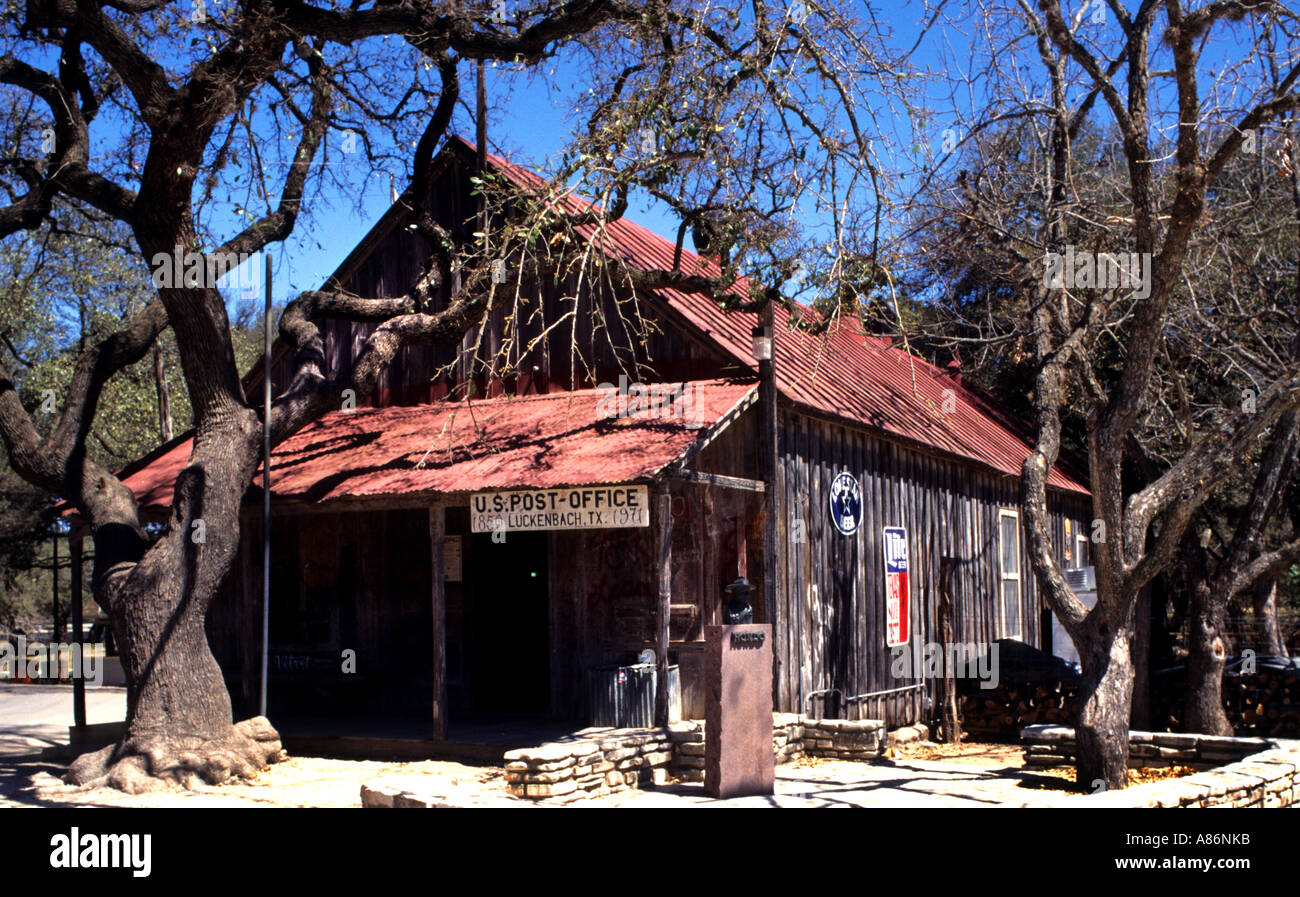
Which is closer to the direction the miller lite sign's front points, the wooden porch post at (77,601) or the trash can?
the trash can

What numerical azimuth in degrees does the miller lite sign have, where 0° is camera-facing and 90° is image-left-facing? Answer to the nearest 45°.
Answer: approximately 315°

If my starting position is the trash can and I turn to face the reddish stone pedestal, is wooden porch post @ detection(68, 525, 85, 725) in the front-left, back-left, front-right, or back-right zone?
back-right

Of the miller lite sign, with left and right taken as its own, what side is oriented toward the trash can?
right

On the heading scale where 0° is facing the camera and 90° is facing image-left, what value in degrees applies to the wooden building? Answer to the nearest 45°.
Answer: approximately 45°

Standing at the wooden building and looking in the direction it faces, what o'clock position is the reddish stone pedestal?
The reddish stone pedestal is roughly at 10 o'clock from the wooden building.

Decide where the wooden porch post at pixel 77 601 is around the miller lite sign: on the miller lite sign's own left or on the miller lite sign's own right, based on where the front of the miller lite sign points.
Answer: on the miller lite sign's own right

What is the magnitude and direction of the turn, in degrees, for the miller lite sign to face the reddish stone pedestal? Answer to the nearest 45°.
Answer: approximately 45° to its right
